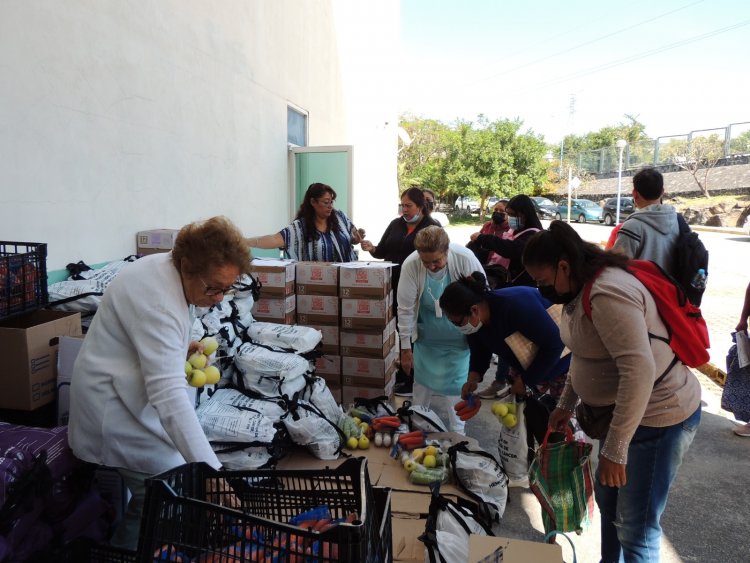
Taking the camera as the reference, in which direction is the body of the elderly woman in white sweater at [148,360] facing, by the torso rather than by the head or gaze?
to the viewer's right

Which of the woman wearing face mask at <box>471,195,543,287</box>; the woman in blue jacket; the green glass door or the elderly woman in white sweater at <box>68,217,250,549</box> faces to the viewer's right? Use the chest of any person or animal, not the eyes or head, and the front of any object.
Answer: the elderly woman in white sweater

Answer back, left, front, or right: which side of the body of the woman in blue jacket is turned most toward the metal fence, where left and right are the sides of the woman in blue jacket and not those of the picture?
right

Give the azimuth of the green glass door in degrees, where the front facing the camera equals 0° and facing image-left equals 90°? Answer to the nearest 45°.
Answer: approximately 0°
